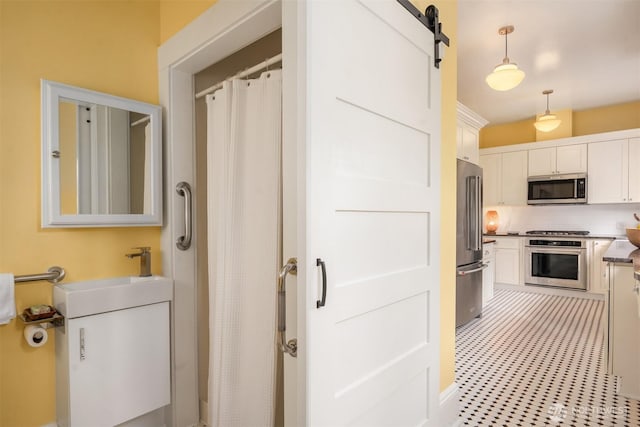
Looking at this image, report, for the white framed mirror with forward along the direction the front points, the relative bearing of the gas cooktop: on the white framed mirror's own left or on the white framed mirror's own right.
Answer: on the white framed mirror's own left

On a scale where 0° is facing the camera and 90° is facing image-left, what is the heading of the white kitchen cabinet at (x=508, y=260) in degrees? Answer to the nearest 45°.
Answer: approximately 0°

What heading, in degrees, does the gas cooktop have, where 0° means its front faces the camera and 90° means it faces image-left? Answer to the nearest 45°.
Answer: approximately 0°

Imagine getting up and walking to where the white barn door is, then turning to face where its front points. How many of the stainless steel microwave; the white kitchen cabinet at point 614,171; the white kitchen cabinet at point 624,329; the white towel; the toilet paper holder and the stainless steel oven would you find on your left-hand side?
4

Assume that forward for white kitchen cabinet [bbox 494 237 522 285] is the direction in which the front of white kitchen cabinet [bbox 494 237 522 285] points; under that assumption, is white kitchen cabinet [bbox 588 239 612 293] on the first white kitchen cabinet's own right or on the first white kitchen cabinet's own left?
on the first white kitchen cabinet's own left

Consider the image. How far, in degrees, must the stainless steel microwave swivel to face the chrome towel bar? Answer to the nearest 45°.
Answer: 0° — it already faces it
